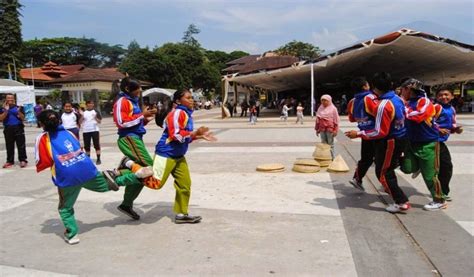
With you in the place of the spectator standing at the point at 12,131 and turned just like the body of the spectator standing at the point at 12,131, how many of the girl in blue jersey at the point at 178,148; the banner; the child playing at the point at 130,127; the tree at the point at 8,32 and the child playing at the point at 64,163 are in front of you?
3

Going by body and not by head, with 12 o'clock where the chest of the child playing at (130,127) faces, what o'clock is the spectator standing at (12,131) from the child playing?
The spectator standing is roughly at 8 o'clock from the child playing.

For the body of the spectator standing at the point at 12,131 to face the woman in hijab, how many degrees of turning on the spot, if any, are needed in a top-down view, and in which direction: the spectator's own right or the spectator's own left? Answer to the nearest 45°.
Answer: approximately 45° to the spectator's own left

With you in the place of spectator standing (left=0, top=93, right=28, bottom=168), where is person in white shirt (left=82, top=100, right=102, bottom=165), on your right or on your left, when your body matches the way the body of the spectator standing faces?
on your left

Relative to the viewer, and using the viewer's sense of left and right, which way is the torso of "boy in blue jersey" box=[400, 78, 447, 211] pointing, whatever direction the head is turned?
facing to the left of the viewer

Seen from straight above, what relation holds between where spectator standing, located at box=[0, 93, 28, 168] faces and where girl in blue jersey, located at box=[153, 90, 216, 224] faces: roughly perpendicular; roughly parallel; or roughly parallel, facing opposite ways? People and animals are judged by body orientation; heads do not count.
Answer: roughly perpendicular

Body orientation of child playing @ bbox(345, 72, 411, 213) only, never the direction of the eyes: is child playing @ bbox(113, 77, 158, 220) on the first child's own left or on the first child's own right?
on the first child's own left

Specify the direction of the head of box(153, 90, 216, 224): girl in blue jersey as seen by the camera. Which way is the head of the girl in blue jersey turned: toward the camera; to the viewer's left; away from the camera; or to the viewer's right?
to the viewer's right

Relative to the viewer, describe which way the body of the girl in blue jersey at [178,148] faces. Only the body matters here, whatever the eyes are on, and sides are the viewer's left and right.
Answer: facing to the right of the viewer
